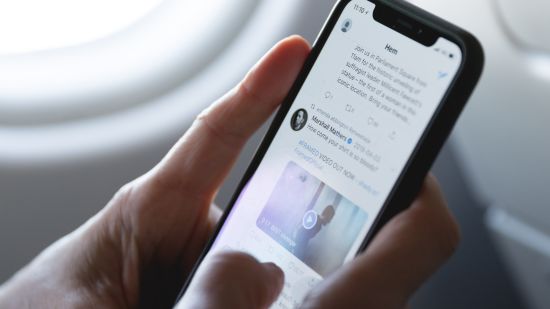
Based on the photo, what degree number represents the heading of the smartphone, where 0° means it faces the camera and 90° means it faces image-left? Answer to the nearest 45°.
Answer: approximately 0°
